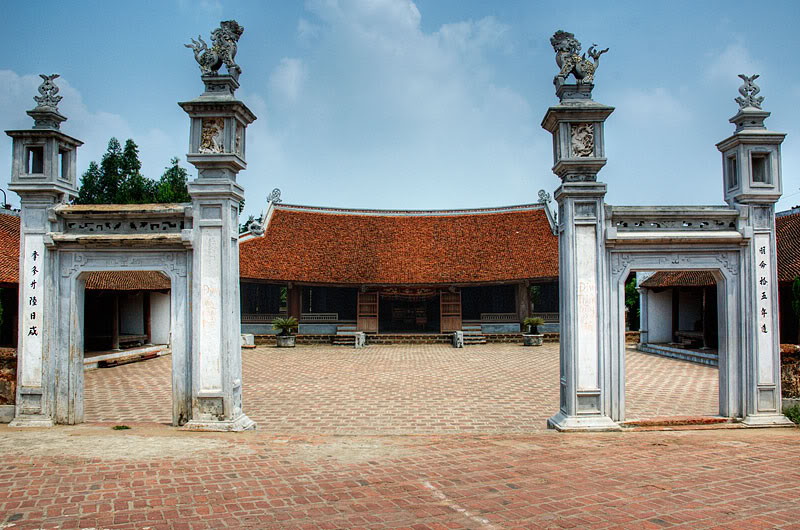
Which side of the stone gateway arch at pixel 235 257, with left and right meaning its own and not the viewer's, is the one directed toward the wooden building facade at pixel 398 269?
back

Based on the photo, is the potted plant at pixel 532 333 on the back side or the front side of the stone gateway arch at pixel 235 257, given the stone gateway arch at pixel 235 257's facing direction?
on the back side

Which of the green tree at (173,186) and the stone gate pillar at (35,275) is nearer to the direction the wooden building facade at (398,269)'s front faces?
the stone gate pillar

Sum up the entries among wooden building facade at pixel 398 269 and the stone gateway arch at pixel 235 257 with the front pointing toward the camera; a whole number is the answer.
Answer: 2

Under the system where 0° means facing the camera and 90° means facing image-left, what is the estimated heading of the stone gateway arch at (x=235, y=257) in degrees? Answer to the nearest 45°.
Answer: approximately 0°
